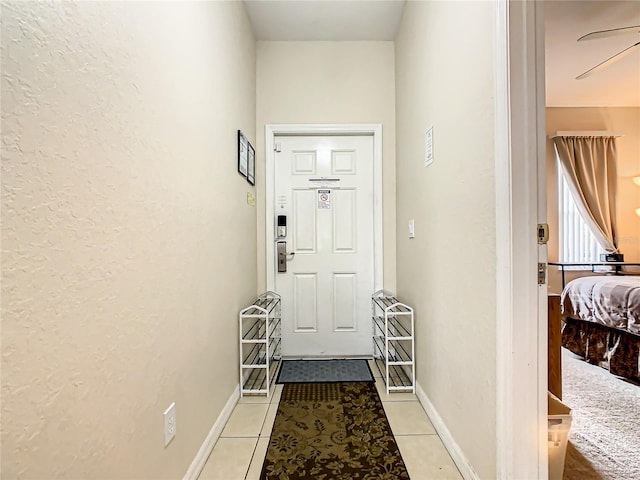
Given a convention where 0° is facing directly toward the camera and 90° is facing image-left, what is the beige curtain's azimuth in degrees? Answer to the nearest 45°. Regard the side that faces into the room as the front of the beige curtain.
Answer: approximately 0°

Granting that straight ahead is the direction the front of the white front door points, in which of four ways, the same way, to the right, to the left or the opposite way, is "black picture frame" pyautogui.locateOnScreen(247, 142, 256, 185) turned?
to the left

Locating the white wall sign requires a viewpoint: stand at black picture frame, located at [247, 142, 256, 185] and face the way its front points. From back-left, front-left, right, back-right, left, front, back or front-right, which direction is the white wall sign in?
front-right

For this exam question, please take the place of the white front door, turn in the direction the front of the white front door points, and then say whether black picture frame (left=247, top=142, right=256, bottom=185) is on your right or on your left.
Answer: on your right

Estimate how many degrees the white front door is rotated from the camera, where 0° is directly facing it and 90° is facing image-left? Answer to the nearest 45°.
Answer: approximately 0°

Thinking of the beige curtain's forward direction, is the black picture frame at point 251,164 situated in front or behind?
in front

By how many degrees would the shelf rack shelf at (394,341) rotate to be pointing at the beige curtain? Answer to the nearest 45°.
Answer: approximately 135° to its right

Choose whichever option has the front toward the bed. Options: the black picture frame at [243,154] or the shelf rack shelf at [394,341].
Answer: the black picture frame

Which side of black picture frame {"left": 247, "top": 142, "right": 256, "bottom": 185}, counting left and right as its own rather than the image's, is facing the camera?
right

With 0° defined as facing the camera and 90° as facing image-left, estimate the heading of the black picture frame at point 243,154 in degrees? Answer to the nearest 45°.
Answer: approximately 270°

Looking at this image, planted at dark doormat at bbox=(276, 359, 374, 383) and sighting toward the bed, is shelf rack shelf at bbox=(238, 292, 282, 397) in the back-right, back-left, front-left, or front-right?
back-right

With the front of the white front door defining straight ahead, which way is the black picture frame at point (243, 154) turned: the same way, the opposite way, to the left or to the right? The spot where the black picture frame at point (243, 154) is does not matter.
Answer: to the left

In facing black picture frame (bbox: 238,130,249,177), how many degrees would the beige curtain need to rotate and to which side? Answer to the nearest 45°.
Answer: approximately 45° to its right
